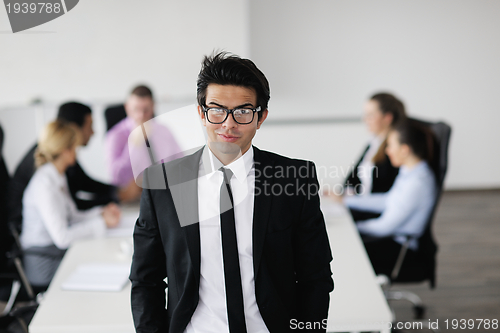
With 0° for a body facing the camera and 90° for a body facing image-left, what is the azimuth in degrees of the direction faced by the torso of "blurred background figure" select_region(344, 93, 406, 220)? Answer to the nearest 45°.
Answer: approximately 45°

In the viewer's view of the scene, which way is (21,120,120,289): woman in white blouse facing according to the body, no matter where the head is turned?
to the viewer's right

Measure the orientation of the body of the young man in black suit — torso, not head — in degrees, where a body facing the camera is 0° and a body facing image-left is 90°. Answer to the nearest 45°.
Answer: approximately 0°

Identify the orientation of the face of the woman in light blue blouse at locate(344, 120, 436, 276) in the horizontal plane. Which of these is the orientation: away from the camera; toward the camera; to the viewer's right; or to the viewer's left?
to the viewer's left

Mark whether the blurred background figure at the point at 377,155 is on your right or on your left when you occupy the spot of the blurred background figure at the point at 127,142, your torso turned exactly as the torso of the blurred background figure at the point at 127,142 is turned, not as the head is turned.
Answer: on your left

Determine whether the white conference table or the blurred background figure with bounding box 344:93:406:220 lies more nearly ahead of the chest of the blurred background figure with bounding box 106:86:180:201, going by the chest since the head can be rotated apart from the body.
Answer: the white conference table

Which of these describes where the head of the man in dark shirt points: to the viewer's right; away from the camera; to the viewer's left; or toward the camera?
to the viewer's right

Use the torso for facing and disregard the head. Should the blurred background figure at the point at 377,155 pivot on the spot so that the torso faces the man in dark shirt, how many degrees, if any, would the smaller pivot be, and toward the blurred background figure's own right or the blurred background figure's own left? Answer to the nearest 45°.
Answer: approximately 45° to the blurred background figure's own right

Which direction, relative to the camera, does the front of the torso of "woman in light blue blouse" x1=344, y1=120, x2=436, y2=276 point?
to the viewer's left

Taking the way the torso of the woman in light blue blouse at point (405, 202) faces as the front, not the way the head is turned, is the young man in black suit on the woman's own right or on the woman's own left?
on the woman's own left

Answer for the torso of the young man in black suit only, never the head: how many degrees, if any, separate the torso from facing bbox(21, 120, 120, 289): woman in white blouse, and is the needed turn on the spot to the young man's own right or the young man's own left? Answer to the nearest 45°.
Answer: approximately 135° to the young man's own right

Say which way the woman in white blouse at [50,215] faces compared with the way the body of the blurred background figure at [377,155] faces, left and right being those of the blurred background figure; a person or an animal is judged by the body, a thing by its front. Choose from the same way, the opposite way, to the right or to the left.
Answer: the opposite way

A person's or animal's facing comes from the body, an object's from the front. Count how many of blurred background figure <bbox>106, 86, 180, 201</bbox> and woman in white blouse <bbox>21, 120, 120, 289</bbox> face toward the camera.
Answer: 1

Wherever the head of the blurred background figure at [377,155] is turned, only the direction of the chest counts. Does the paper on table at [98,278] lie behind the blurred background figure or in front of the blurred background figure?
in front
